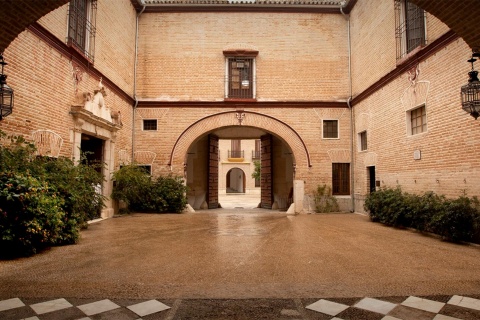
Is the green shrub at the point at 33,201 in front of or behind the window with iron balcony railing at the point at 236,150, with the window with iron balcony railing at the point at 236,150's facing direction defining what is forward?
in front

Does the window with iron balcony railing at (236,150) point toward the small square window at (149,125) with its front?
yes

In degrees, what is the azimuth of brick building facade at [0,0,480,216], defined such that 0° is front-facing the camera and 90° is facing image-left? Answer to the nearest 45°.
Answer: approximately 0°

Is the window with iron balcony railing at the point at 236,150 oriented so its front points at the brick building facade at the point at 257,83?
yes

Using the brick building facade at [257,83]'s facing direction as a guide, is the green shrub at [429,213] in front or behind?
in front

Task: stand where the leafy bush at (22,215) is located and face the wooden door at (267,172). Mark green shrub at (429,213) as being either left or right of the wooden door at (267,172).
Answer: right

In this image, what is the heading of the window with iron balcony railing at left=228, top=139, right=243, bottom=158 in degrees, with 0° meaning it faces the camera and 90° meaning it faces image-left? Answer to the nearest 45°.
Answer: approximately 0°

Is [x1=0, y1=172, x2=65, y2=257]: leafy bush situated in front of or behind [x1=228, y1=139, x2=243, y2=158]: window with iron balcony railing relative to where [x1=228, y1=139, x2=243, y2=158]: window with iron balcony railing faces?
in front

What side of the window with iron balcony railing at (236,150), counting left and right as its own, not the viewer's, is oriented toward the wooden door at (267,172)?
front

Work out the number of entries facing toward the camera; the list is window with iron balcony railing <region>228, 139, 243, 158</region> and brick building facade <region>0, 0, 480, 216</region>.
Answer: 2
